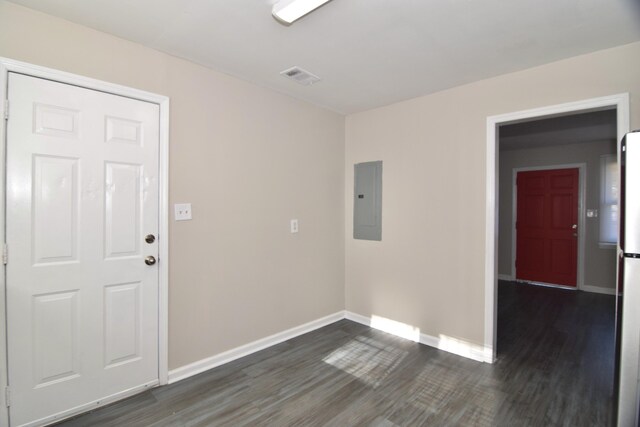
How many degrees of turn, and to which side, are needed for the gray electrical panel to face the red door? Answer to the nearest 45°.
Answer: approximately 180°

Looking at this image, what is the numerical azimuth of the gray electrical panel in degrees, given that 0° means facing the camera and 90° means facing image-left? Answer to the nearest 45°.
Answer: approximately 45°

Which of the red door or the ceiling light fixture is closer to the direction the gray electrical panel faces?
the ceiling light fixture

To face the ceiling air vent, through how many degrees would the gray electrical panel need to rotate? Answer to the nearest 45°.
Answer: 0° — it already faces it

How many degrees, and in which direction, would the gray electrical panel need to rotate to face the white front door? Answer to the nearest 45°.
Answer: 0° — it already faces it

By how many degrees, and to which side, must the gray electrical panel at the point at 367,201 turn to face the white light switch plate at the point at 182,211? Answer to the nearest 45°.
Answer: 0° — it already faces it
